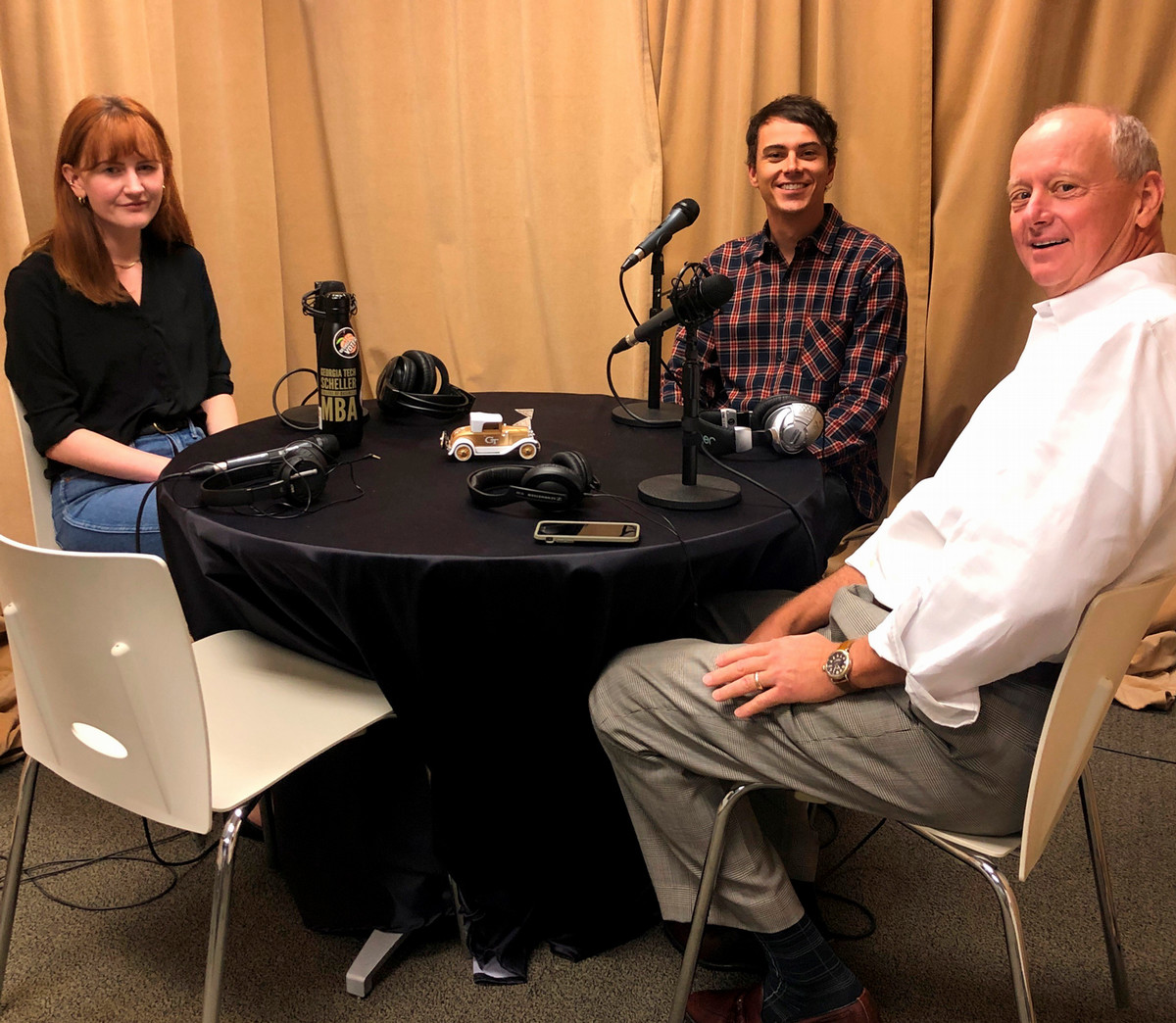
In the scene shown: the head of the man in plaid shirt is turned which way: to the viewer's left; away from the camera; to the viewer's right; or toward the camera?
toward the camera

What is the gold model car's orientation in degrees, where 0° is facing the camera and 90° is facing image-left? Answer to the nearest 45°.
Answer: approximately 270°

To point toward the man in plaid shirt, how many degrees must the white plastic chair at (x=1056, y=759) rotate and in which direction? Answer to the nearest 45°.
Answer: approximately 45° to its right

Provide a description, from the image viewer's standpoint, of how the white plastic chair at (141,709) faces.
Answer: facing away from the viewer and to the right of the viewer

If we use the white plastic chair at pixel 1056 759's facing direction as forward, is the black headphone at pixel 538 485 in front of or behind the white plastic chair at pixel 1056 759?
in front

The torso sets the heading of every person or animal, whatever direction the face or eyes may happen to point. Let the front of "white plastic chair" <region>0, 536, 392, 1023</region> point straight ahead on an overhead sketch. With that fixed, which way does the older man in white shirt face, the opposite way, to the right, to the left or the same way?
to the left

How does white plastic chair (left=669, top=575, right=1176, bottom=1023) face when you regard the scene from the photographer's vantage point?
facing away from the viewer and to the left of the viewer

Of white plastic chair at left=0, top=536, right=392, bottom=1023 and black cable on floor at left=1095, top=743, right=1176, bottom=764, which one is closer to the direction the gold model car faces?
the black cable on floor

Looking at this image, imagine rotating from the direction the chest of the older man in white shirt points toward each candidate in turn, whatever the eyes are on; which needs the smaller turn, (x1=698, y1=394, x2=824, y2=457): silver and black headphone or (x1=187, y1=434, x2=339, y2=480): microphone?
the microphone

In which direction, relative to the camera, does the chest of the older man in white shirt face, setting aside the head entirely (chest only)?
to the viewer's left

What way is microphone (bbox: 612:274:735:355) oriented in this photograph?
to the viewer's right

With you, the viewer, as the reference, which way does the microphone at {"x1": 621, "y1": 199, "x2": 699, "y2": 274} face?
facing to the right of the viewer

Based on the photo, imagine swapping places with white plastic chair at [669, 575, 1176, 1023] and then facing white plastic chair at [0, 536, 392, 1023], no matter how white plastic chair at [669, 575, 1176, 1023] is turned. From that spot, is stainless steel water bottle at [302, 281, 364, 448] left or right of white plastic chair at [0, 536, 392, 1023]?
right
